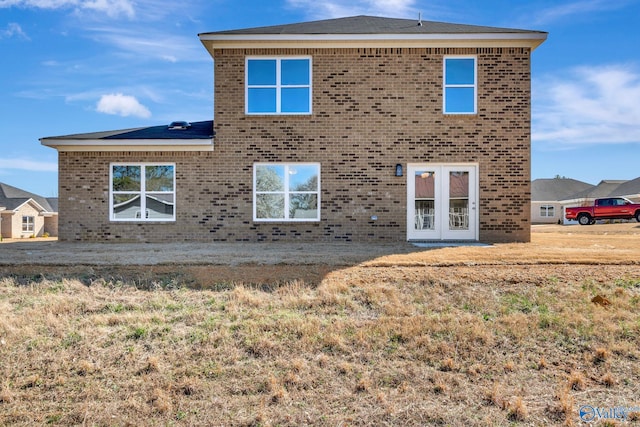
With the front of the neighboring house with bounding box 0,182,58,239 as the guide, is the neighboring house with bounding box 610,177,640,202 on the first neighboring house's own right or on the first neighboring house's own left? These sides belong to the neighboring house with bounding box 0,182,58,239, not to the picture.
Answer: on the first neighboring house's own left

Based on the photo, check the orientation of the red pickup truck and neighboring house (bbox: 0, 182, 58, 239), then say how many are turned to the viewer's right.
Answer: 1

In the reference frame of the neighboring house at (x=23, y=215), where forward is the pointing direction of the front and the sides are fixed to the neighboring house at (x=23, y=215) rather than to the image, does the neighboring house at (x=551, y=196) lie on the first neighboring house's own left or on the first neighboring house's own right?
on the first neighboring house's own left

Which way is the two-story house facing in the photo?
away from the camera

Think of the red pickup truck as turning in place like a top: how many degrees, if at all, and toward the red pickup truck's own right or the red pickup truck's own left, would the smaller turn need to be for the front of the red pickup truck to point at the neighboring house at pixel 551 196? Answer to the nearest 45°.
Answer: approximately 90° to the red pickup truck's own left

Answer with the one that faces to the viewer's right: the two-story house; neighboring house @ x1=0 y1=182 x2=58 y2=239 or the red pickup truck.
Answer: the red pickup truck

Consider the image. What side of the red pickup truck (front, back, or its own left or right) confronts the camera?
right

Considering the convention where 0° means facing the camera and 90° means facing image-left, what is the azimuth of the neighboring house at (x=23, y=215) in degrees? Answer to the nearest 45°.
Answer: approximately 0°

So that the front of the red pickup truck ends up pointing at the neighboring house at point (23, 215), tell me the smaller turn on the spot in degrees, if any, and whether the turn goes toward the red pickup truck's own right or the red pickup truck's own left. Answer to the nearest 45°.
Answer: approximately 180°

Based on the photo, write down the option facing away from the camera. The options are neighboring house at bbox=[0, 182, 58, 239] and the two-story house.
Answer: the two-story house

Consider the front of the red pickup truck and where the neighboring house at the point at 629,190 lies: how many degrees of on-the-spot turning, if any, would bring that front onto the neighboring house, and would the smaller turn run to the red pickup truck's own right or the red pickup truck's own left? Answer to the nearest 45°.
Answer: approximately 90° to the red pickup truck's own left

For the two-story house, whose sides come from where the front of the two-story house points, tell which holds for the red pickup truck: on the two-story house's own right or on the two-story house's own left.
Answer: on the two-story house's own right

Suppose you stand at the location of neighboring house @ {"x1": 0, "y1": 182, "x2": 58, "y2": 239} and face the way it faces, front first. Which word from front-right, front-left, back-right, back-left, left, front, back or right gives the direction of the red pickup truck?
front-left
